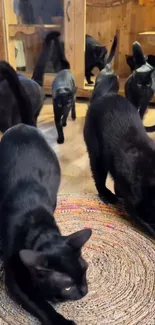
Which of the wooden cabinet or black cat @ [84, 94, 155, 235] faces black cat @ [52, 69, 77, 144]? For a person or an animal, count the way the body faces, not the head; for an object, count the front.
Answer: the wooden cabinet

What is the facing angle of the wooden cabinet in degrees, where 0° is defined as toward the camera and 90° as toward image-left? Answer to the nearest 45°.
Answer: approximately 0°

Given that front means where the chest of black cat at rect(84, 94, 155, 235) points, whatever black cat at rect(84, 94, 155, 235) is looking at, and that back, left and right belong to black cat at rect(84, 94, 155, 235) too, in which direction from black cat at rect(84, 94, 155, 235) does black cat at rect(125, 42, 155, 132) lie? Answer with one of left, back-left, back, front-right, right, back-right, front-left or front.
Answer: back-left

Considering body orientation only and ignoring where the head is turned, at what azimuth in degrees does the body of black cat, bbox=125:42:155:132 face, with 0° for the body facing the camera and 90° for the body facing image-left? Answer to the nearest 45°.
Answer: approximately 0°

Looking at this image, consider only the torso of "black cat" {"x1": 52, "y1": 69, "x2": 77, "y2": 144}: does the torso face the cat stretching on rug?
yes

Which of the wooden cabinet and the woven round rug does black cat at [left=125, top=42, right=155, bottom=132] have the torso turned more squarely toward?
the woven round rug

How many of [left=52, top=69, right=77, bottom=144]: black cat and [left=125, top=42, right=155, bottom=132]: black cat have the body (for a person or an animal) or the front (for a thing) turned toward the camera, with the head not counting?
2

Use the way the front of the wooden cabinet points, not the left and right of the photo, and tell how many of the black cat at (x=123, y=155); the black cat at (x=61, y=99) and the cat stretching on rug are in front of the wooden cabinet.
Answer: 3
